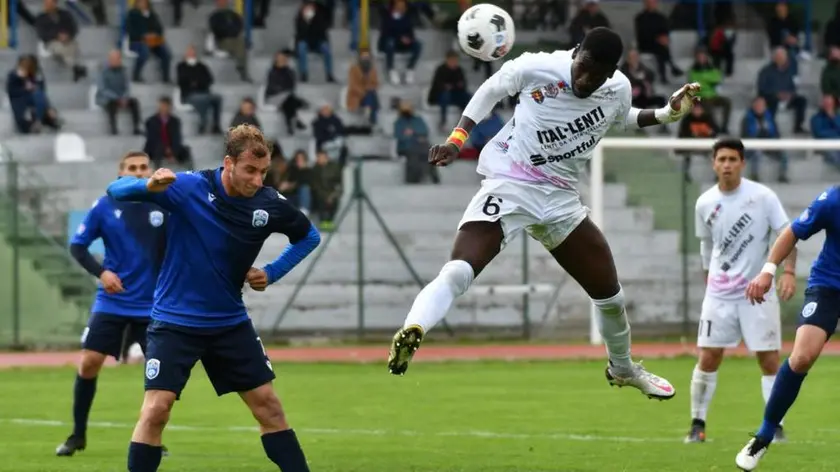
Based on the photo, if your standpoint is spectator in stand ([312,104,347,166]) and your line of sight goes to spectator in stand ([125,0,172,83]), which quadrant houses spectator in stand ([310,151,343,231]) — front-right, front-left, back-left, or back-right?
back-left

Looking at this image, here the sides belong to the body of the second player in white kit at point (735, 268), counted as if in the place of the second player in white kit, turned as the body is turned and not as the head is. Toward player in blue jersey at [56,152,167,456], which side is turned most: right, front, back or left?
right

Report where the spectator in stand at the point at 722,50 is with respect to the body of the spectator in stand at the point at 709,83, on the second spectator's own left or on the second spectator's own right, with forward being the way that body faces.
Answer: on the second spectator's own left

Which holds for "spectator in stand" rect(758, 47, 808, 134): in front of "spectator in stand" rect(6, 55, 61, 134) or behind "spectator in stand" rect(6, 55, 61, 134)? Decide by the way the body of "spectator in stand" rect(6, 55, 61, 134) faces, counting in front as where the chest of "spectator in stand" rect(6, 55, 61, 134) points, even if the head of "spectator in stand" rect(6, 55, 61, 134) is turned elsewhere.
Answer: in front

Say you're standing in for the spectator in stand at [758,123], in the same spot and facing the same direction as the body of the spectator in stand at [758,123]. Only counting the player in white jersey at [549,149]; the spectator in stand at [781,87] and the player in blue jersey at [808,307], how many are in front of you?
2

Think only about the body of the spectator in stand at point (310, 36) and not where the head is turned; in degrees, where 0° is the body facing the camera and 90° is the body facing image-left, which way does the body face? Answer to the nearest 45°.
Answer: approximately 0°

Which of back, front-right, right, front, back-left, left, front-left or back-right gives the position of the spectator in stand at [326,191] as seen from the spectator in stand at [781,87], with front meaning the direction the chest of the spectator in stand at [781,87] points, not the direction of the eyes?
right
